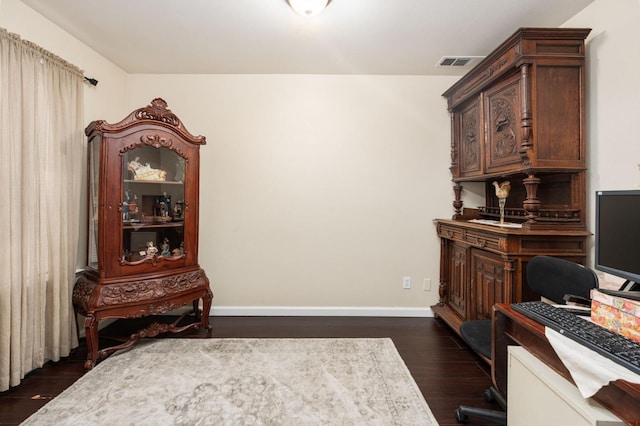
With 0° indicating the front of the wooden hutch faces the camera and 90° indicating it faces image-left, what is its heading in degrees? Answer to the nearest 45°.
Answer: approximately 45°

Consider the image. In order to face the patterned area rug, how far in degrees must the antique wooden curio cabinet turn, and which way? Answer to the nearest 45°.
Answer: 0° — it already faces it

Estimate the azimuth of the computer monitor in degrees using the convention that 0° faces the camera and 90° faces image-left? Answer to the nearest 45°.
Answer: approximately 45°
